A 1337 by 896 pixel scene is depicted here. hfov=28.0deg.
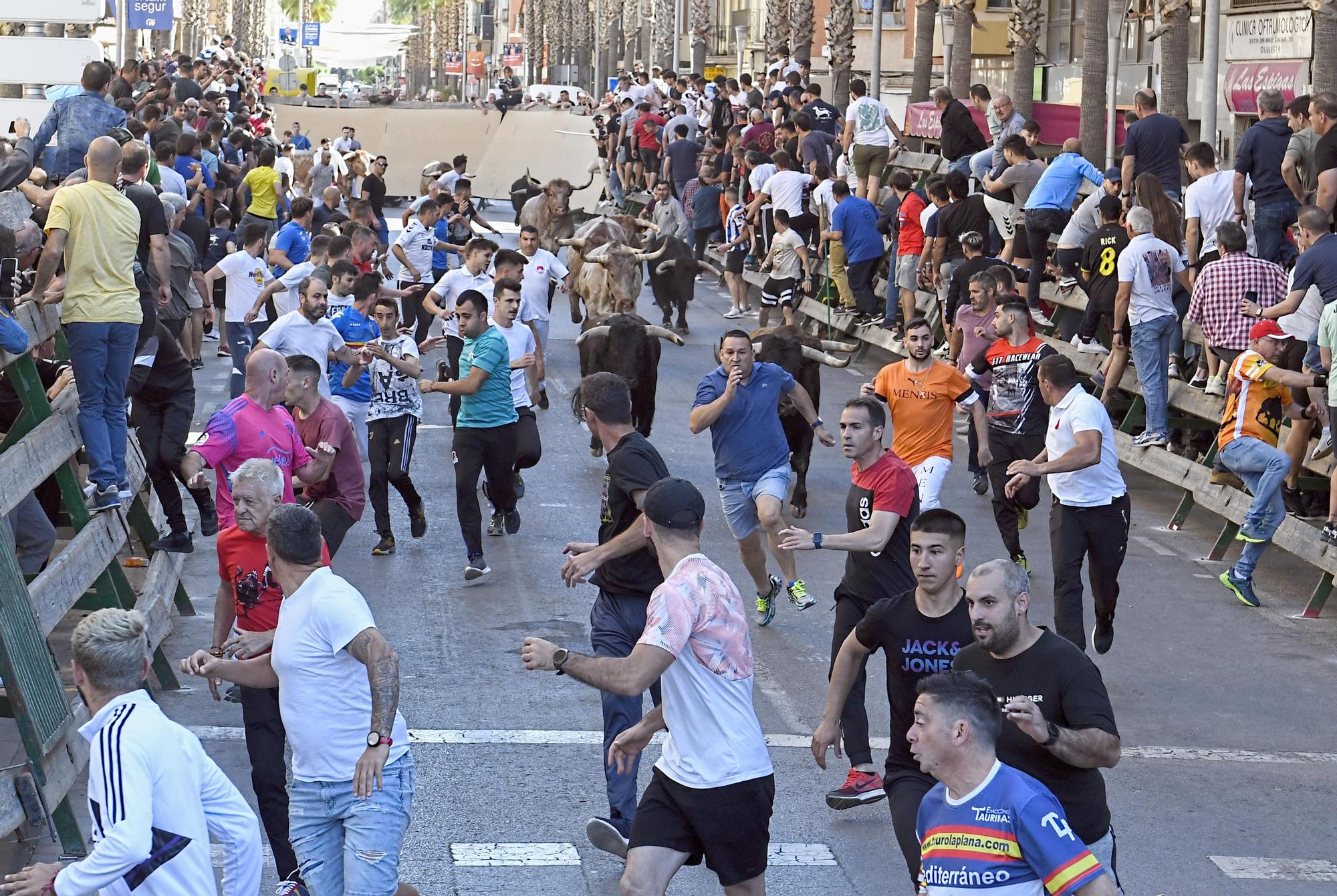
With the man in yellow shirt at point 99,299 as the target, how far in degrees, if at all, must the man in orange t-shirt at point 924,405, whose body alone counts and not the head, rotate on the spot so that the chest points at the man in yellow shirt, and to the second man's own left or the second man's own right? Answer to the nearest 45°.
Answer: approximately 45° to the second man's own right

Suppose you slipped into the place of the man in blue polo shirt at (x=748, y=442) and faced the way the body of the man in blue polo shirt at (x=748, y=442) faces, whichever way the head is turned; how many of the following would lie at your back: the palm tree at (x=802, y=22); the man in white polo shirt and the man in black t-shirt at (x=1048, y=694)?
1

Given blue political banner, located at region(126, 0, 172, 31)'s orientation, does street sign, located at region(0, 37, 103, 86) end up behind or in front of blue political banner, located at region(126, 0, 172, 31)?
in front

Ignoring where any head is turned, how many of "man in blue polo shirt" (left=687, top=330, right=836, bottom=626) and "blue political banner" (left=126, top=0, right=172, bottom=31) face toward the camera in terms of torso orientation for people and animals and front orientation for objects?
2

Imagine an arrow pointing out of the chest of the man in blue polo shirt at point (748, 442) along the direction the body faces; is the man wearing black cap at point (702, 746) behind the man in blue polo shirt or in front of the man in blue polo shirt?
in front

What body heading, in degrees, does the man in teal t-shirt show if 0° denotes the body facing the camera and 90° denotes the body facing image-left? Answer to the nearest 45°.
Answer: approximately 45°

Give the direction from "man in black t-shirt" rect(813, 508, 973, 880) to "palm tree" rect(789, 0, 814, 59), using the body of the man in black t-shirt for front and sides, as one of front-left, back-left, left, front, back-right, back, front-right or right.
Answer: back

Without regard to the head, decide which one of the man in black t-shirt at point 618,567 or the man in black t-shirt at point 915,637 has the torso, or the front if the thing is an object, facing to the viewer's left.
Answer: the man in black t-shirt at point 618,567

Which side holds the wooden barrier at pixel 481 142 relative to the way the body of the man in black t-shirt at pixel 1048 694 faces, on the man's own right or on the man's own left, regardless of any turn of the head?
on the man's own right

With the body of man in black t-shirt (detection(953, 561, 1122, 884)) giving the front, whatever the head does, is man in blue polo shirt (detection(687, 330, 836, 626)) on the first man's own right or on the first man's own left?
on the first man's own right
